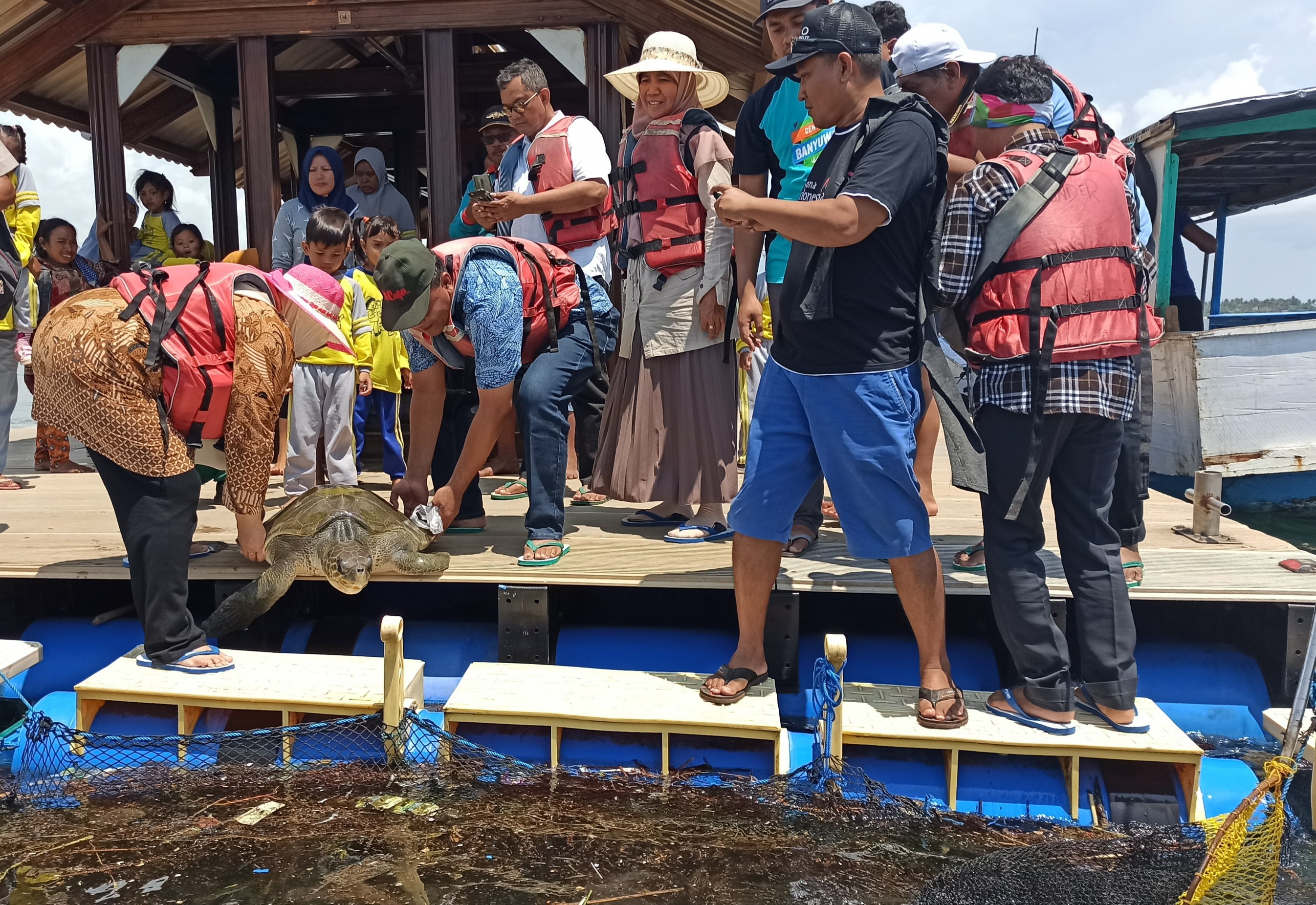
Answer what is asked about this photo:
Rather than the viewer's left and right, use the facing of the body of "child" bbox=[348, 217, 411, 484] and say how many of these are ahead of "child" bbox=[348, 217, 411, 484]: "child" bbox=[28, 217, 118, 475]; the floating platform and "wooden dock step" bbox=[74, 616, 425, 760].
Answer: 2

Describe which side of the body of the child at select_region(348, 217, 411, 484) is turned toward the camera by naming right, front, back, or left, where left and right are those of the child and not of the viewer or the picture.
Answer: front

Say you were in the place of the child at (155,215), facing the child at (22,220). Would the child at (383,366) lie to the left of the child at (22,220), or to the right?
left

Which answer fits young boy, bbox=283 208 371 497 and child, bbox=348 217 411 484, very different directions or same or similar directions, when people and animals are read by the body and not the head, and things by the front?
same or similar directions

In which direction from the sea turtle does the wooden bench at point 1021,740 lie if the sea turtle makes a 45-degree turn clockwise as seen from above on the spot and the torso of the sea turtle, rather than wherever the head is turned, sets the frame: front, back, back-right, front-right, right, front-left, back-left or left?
left

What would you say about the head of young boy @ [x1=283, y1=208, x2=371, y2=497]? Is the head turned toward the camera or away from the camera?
toward the camera

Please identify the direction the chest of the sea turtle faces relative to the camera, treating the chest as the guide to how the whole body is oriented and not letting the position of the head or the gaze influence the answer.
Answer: toward the camera

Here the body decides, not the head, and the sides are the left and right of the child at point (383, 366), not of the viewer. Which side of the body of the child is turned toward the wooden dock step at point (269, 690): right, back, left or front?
front

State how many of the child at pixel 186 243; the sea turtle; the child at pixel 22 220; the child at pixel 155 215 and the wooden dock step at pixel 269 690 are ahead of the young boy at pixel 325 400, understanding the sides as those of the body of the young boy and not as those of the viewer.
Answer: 2

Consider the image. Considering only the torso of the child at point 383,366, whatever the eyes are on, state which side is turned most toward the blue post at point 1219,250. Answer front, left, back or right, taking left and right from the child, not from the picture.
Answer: left

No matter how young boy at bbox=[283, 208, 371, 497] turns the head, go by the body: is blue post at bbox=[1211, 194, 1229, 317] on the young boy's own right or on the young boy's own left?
on the young boy's own left

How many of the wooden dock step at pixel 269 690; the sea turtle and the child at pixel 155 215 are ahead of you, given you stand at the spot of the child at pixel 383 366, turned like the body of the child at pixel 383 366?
2

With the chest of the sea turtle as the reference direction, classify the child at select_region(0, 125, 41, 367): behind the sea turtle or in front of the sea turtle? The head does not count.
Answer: behind

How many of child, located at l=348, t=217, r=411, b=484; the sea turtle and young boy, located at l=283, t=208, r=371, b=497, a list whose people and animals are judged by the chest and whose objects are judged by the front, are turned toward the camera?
3

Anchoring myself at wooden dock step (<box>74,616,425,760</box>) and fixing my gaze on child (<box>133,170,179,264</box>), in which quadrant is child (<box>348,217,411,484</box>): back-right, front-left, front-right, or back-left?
front-right

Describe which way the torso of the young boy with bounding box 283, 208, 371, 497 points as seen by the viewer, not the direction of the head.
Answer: toward the camera
